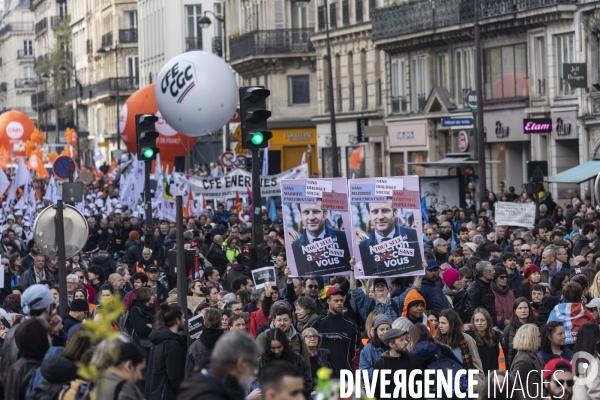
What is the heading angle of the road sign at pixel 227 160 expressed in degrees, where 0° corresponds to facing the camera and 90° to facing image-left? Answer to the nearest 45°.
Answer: approximately 0°

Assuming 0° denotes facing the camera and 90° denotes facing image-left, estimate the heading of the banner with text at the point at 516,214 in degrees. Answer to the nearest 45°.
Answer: approximately 0°

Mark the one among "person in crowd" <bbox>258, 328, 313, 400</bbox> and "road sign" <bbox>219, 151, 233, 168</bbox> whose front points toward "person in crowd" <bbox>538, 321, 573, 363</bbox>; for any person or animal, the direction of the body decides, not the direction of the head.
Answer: the road sign

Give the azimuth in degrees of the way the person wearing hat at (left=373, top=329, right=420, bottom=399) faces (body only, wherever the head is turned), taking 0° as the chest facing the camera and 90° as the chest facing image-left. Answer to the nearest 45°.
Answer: approximately 315°

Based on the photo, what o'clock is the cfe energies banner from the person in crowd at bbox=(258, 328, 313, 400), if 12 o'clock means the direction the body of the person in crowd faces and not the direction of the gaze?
The cfe energies banner is roughly at 6 o'clock from the person in crowd.

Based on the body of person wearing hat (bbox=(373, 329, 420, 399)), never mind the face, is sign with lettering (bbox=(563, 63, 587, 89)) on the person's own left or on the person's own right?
on the person's own left

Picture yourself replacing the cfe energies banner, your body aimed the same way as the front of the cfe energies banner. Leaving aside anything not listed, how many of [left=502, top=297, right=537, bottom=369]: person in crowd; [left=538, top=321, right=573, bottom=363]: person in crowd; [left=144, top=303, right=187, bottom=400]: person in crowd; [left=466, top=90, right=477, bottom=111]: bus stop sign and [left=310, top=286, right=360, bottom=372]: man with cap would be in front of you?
4

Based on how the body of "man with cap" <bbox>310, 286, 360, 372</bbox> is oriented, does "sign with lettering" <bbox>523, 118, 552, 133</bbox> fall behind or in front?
behind

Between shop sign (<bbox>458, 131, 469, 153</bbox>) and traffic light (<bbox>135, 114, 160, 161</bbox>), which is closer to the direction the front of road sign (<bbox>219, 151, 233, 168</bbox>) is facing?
the traffic light

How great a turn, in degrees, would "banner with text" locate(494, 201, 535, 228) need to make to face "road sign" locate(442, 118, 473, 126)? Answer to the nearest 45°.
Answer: approximately 180°

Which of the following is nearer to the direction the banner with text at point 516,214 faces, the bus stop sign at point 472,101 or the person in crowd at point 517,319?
the person in crowd

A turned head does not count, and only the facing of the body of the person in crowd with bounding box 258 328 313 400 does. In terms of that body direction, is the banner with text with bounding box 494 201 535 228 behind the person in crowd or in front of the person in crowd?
behind
